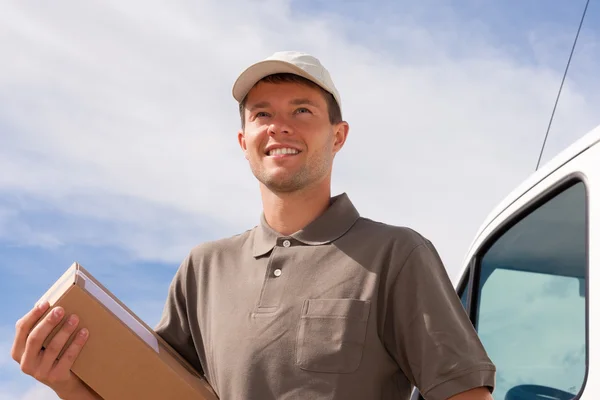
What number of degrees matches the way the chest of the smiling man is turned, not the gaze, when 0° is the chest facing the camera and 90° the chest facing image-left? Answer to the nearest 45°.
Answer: approximately 45°
